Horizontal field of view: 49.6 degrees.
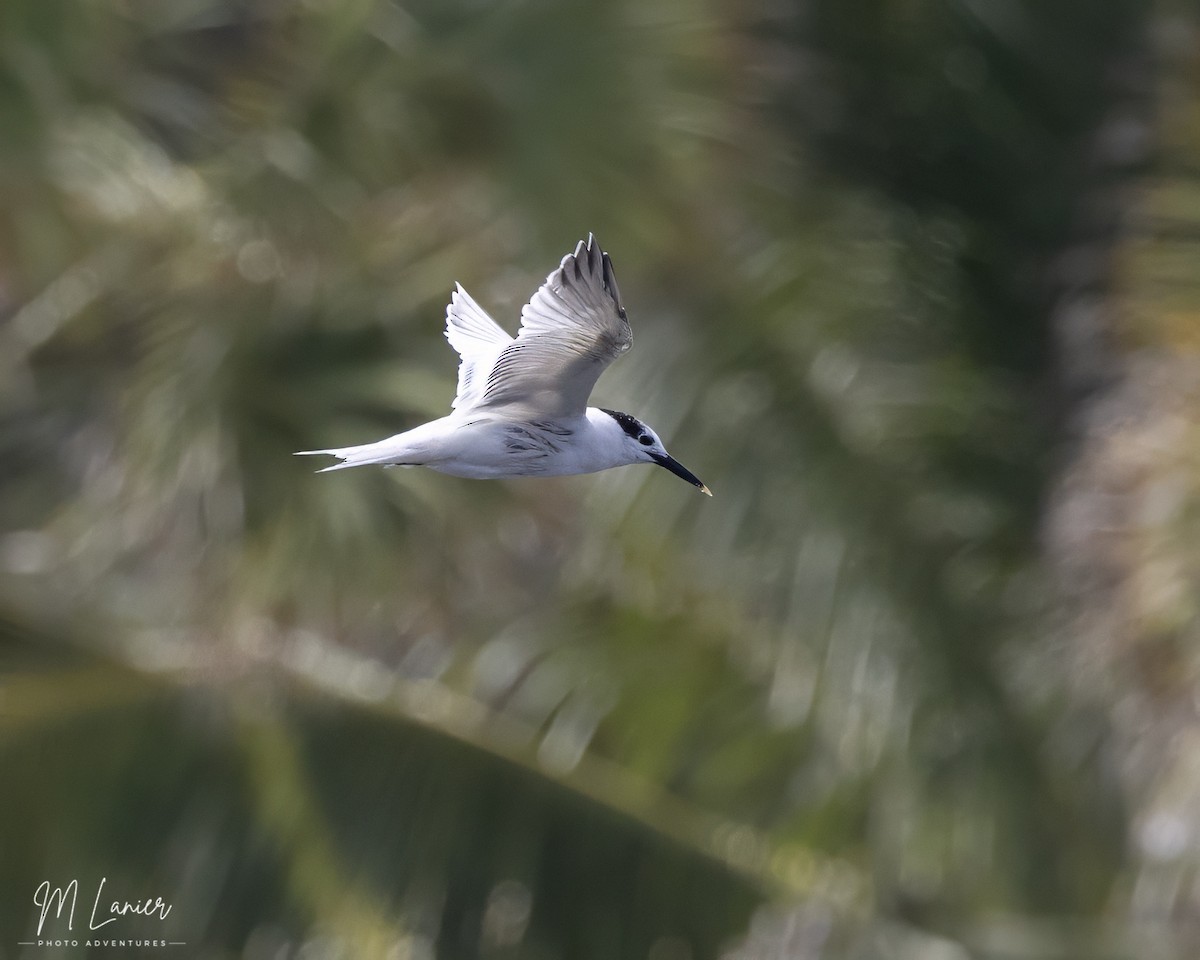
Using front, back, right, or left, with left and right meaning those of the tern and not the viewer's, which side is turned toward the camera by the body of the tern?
right
